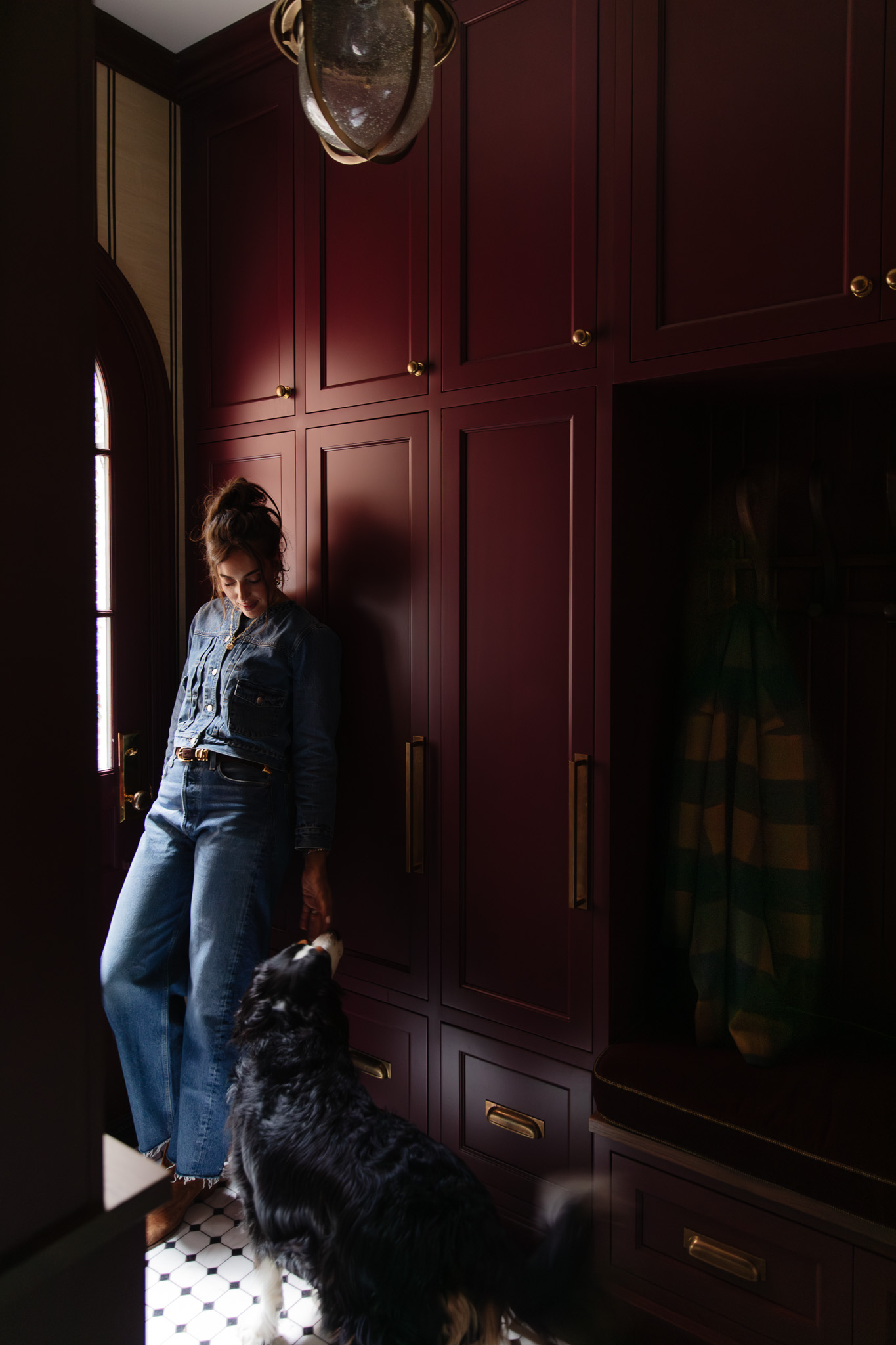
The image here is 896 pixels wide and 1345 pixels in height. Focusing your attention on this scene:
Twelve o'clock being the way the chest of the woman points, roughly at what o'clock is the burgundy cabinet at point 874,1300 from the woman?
The burgundy cabinet is roughly at 9 o'clock from the woman.

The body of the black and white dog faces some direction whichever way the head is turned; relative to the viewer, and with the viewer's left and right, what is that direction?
facing away from the viewer and to the left of the viewer

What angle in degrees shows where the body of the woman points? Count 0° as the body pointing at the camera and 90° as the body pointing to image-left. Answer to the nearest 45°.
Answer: approximately 45°

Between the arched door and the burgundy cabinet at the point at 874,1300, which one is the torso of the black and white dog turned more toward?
the arched door

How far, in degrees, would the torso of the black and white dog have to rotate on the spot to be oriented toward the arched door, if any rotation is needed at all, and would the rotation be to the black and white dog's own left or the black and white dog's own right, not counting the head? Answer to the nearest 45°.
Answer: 0° — it already faces it

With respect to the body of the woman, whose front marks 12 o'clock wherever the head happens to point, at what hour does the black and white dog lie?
The black and white dog is roughly at 10 o'clock from the woman.

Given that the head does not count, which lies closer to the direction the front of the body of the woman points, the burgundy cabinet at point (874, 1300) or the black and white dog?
the black and white dog
